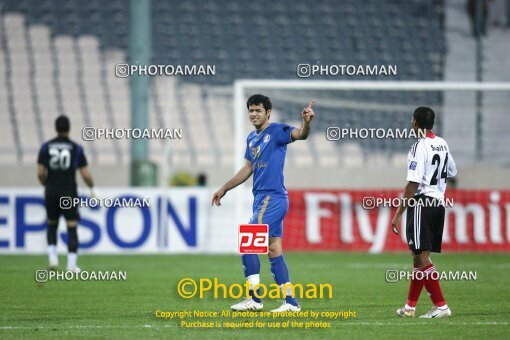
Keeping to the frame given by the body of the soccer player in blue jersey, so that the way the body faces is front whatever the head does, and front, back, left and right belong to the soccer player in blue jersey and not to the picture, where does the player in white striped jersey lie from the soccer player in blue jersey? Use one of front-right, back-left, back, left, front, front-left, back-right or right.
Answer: back-left

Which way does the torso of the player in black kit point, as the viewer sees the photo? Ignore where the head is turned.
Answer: away from the camera

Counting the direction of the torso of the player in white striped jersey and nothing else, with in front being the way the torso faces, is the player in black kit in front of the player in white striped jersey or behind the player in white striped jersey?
in front

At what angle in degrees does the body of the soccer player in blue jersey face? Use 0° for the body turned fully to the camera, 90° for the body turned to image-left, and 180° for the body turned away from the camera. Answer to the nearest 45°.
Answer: approximately 45°

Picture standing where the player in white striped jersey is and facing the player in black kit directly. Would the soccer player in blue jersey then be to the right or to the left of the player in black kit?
left

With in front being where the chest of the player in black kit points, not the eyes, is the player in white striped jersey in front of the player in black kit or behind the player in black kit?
behind

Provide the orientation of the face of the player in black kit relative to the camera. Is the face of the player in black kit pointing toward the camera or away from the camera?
away from the camera

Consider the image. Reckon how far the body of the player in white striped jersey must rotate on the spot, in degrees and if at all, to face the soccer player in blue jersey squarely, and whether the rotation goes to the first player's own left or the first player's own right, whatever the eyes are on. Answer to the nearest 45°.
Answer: approximately 45° to the first player's own left

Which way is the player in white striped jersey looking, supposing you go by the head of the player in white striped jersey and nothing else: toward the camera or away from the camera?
away from the camera

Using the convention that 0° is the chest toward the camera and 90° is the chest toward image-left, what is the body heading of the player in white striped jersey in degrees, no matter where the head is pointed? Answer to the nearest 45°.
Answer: approximately 135°

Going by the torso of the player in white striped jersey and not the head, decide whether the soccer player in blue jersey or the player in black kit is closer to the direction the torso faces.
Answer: the player in black kit
